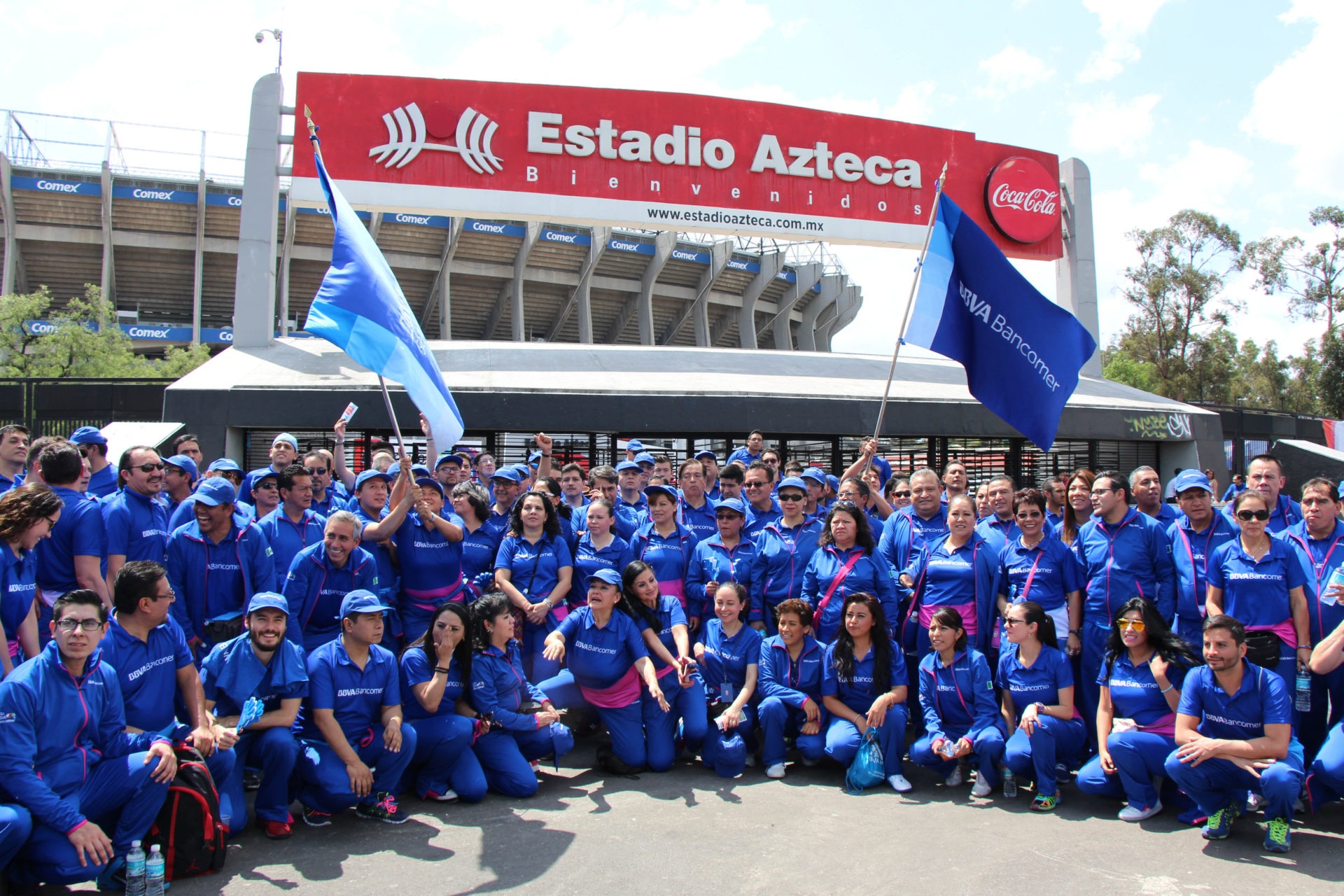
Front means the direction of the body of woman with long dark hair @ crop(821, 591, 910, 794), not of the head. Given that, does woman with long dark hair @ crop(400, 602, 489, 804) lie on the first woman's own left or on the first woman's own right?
on the first woman's own right

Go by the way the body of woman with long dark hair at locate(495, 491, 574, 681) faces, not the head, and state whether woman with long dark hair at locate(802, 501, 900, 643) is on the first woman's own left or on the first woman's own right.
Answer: on the first woman's own left

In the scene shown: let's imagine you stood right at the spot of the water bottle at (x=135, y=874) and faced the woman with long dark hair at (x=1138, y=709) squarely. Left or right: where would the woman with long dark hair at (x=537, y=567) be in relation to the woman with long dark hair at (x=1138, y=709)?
left

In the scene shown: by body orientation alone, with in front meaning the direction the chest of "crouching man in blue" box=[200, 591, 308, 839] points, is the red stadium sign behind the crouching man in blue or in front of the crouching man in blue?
behind

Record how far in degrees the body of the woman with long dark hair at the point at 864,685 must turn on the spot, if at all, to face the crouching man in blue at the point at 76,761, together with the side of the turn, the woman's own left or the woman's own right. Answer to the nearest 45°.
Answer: approximately 45° to the woman's own right

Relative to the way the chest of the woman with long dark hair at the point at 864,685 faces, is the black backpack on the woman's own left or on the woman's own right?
on the woman's own right

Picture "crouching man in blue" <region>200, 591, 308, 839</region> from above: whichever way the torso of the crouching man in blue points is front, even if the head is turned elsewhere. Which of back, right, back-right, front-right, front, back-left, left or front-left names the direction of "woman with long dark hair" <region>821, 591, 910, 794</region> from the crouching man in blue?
left

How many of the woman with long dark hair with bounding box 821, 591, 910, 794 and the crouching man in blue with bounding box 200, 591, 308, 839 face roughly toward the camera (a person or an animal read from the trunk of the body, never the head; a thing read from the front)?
2
